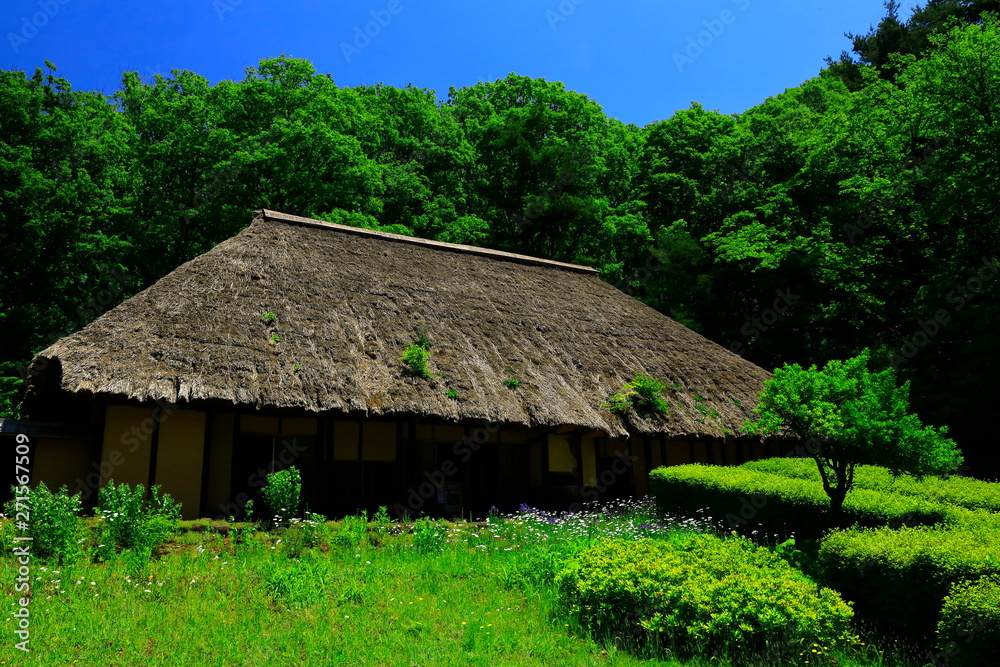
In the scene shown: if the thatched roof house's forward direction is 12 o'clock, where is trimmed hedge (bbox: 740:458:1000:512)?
The trimmed hedge is roughly at 11 o'clock from the thatched roof house.

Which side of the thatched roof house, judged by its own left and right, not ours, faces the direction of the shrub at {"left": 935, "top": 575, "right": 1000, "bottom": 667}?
front

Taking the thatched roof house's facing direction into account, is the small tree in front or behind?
in front

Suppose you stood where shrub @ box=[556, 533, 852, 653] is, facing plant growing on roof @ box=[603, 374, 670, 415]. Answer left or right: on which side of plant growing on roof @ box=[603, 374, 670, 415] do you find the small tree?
right

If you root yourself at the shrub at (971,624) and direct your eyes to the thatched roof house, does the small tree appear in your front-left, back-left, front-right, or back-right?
front-right

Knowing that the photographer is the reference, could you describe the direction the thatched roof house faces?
facing the viewer and to the right of the viewer

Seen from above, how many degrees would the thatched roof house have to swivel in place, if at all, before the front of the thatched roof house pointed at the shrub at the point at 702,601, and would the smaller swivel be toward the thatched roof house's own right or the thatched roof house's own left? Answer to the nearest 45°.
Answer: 0° — it already faces it

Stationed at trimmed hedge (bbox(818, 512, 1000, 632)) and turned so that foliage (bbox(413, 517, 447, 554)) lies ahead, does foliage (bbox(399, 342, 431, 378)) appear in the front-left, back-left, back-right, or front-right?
front-right

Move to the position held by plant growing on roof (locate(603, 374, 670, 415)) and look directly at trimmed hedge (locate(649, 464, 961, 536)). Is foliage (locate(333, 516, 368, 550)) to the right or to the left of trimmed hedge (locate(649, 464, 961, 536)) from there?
right

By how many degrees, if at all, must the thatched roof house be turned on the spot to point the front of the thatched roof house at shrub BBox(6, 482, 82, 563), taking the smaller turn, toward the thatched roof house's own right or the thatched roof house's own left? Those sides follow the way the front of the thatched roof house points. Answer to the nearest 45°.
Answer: approximately 90° to the thatched roof house's own right

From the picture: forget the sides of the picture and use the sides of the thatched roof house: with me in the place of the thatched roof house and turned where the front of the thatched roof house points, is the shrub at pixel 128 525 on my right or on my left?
on my right

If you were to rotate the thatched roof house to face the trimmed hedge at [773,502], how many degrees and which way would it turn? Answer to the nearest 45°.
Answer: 0° — it already faces it

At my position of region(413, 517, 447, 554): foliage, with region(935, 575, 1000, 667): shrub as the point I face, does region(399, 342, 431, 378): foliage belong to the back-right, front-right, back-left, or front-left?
back-left
